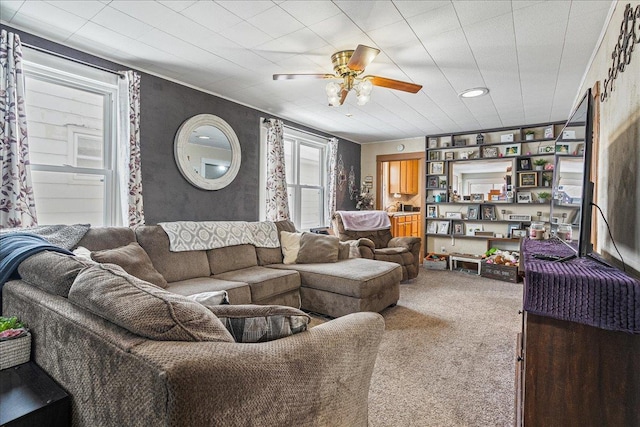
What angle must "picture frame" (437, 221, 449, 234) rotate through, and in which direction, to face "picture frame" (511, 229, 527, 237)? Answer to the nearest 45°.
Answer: approximately 90° to its left

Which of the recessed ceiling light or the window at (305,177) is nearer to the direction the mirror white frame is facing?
the recessed ceiling light

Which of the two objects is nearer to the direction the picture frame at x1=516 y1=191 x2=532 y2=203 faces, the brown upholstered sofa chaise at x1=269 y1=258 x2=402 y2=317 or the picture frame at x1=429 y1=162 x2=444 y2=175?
the brown upholstered sofa chaise

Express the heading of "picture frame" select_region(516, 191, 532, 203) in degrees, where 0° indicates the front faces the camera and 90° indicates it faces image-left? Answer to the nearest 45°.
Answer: approximately 0°

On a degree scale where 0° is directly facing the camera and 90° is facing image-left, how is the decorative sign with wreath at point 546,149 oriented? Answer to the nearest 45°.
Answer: approximately 0°

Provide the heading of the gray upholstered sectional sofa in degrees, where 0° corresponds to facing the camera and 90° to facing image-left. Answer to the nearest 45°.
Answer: approximately 315°
